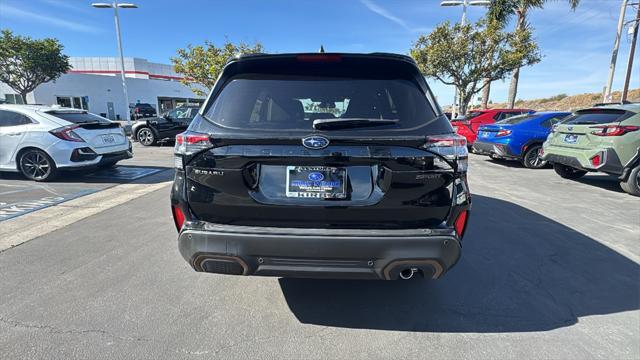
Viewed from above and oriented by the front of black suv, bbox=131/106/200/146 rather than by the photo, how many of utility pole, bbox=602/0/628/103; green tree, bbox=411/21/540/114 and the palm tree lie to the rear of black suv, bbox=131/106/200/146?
3

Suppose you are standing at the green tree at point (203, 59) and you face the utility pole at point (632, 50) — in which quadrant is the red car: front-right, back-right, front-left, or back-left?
front-right

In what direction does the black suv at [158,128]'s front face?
to the viewer's left

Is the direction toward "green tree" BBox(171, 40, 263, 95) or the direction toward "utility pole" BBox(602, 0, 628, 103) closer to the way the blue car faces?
the utility pole

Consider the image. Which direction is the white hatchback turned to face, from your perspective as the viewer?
facing away from the viewer and to the left of the viewer

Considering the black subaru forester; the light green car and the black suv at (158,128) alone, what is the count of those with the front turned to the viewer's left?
1

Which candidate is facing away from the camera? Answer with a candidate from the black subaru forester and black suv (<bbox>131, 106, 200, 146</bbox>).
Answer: the black subaru forester

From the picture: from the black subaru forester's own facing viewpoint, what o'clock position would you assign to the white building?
The white building is roughly at 11 o'clock from the black subaru forester.

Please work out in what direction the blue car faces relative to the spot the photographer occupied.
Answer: facing away from the viewer and to the right of the viewer

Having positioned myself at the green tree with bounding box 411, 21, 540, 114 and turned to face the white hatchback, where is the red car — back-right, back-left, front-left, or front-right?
front-left

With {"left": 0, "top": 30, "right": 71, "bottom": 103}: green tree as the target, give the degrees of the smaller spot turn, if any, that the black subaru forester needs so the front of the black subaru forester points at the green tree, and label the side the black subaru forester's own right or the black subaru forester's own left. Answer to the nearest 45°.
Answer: approximately 45° to the black subaru forester's own left

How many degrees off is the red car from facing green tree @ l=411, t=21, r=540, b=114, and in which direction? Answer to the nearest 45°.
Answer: approximately 45° to its left

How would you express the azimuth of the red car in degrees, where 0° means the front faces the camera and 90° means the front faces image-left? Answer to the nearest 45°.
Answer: approximately 225°

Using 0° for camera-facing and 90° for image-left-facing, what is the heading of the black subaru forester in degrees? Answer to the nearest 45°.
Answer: approximately 180°
